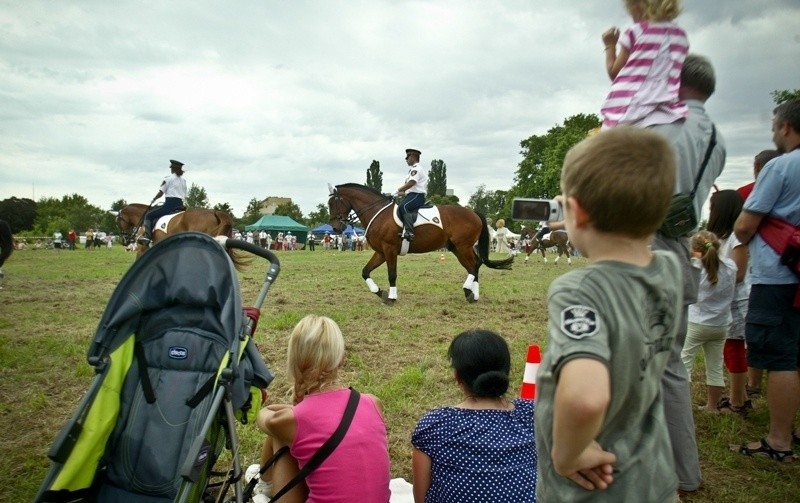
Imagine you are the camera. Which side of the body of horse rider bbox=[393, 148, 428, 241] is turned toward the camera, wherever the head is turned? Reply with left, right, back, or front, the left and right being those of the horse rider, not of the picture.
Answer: left

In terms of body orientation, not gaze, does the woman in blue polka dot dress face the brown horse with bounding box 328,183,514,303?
yes

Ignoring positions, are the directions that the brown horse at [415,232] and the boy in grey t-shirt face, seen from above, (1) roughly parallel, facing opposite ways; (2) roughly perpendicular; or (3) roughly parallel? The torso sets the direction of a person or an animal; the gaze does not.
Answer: roughly perpendicular

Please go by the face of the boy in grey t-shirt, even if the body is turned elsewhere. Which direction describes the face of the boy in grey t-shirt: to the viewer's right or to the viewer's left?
to the viewer's left

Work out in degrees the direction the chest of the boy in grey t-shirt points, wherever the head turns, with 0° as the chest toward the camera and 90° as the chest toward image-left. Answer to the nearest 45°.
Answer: approximately 135°

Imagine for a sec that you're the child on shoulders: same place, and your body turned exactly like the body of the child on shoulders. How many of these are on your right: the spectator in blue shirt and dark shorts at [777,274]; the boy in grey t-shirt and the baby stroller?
1

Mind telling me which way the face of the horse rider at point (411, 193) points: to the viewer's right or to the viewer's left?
to the viewer's left

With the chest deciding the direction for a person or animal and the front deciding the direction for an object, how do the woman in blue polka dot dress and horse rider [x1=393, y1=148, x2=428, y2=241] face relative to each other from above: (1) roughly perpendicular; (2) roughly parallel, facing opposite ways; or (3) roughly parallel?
roughly perpendicular

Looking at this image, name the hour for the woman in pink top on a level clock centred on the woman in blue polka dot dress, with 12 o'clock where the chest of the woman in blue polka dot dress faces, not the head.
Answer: The woman in pink top is roughly at 9 o'clock from the woman in blue polka dot dress.

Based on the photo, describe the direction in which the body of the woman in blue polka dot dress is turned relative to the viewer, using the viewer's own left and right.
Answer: facing away from the viewer

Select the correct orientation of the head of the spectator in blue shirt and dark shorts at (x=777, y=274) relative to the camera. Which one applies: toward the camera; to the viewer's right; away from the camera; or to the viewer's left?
to the viewer's left

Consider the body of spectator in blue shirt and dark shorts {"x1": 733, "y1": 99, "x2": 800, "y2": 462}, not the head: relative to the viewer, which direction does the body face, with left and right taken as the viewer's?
facing to the left of the viewer

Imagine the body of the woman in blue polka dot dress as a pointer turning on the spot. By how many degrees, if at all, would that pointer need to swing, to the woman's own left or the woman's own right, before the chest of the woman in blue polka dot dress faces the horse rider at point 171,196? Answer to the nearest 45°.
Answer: approximately 45° to the woman's own left

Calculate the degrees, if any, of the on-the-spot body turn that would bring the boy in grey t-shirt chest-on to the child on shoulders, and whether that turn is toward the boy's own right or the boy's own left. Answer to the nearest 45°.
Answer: approximately 45° to the boy's own right

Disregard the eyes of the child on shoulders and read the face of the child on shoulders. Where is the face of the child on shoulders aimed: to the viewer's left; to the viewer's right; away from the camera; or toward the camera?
away from the camera
